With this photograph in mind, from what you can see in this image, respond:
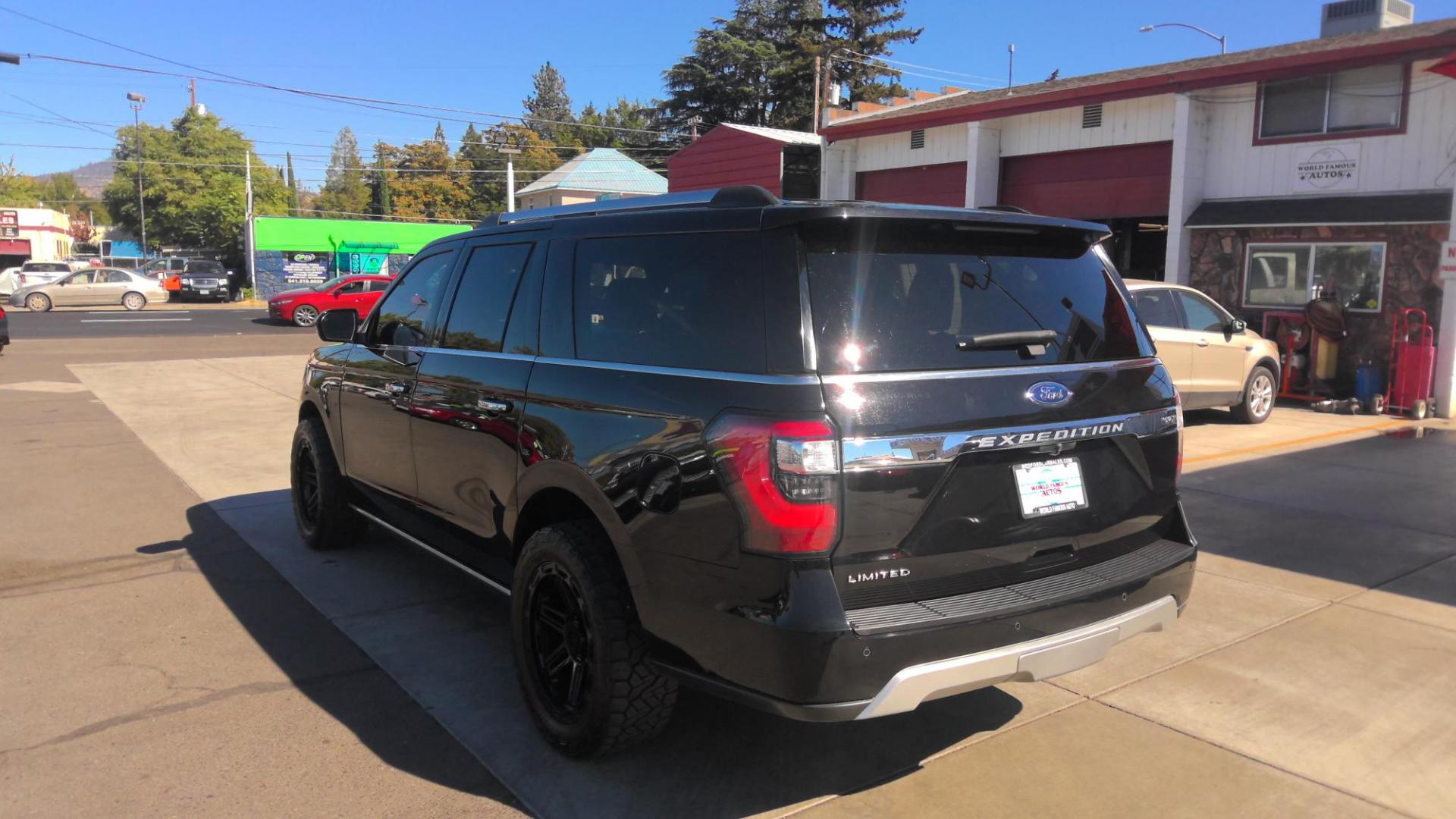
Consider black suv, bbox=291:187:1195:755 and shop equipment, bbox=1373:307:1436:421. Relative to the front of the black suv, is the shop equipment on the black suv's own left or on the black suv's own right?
on the black suv's own right

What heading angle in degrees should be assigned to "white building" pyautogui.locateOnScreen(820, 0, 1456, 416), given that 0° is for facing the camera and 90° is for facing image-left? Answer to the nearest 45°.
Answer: approximately 45°

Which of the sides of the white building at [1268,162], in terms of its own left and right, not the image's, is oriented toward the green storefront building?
right

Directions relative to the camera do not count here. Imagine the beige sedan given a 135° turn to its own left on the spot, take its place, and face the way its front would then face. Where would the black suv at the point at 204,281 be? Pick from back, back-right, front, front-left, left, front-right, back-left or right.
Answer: left

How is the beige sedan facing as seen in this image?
to the viewer's left
